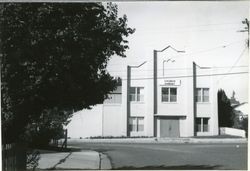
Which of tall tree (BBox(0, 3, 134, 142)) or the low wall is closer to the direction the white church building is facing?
the tall tree

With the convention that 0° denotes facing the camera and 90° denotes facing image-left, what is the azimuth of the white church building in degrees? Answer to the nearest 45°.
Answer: approximately 0°

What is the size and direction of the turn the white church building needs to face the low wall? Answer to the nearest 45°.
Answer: approximately 90° to its left

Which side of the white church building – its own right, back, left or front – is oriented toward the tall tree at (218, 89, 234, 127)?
left

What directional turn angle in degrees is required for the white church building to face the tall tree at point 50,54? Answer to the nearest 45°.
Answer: approximately 45° to its right
